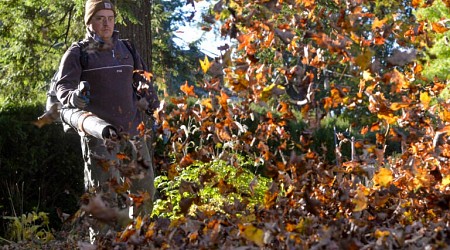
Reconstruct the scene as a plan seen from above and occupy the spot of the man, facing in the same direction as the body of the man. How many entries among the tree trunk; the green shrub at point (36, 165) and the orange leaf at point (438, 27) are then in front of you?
1

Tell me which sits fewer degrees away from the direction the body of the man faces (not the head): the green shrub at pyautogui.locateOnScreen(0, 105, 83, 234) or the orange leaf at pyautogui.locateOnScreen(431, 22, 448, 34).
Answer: the orange leaf

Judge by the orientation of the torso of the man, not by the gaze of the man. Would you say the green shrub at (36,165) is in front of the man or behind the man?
behind

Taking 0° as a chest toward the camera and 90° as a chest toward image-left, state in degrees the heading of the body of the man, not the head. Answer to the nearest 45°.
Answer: approximately 315°

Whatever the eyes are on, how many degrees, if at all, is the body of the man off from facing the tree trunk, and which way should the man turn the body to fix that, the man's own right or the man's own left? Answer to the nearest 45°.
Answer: approximately 135° to the man's own left

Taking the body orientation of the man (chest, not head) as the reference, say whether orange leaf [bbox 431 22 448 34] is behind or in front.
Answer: in front

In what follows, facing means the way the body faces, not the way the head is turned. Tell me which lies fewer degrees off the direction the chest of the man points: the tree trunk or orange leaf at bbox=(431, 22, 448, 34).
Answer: the orange leaf
